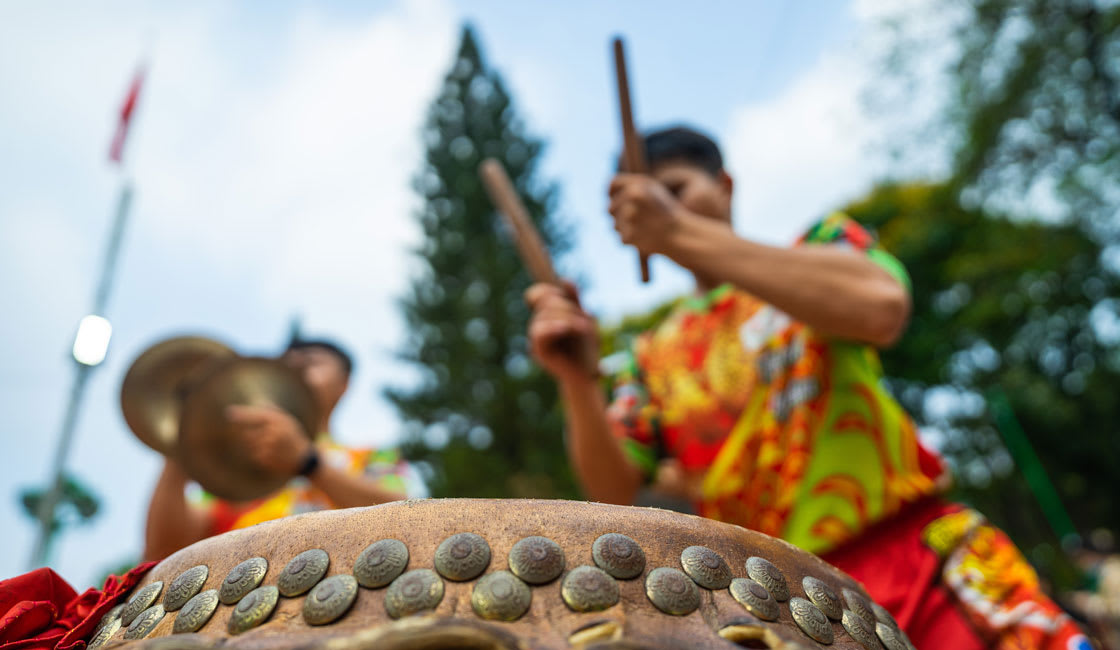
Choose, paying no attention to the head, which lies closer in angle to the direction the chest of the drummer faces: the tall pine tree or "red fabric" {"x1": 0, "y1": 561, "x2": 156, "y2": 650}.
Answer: the red fabric

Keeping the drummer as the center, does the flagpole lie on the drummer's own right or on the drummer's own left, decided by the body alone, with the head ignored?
on the drummer's own right

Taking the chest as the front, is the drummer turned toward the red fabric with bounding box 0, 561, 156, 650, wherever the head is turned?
yes

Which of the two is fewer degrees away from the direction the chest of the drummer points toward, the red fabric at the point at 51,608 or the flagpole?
the red fabric

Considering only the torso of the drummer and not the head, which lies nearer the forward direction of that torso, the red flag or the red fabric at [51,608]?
the red fabric

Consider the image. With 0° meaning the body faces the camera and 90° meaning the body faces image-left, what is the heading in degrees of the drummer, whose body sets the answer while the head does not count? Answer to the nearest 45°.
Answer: approximately 45°

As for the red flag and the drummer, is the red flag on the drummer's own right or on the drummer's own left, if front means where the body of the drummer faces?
on the drummer's own right

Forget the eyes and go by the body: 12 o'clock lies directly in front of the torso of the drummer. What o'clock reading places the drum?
The drum is roughly at 11 o'clock from the drummer.

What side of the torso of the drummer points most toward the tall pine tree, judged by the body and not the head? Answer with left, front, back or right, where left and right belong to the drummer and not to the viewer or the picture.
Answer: right
